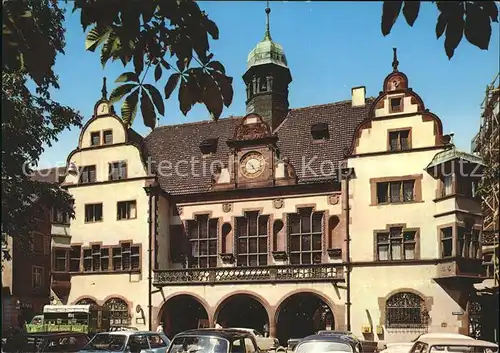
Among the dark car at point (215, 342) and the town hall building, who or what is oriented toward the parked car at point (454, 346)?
the town hall building

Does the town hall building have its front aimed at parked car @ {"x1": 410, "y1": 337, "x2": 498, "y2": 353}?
yes

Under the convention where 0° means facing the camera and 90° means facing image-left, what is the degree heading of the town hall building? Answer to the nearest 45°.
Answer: approximately 0°

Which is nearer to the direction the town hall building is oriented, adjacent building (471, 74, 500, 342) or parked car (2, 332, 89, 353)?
the parked car
